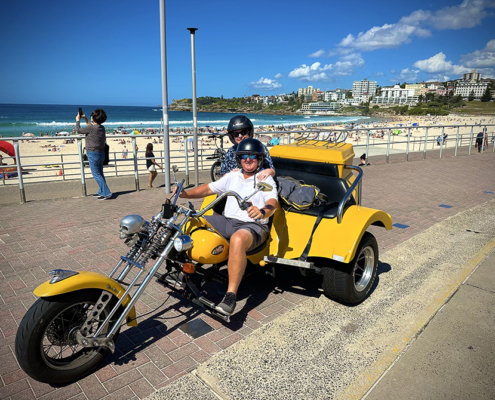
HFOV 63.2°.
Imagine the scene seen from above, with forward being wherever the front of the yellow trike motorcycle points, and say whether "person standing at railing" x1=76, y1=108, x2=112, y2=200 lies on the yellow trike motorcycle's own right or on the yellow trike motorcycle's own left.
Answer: on the yellow trike motorcycle's own right

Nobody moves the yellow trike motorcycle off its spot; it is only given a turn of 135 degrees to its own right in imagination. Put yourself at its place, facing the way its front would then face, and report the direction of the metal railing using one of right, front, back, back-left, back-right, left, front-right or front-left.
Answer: front

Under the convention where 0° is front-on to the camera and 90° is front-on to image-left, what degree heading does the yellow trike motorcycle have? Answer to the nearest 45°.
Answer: approximately 45°

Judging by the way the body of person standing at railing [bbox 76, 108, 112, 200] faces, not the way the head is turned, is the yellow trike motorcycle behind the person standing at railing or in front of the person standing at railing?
behind

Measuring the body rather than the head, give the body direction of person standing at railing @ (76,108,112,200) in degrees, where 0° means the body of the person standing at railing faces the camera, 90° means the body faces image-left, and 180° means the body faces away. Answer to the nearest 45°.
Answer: approximately 135°
